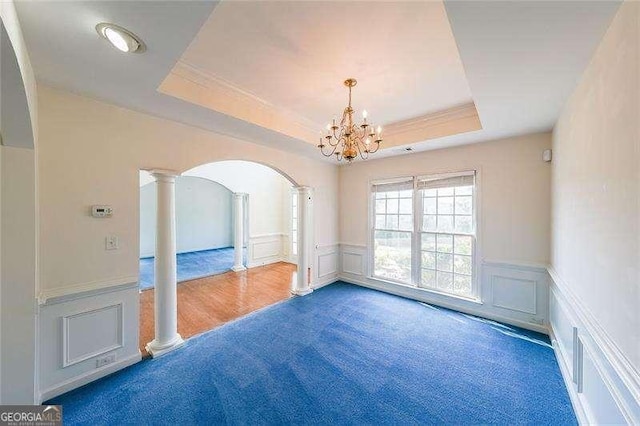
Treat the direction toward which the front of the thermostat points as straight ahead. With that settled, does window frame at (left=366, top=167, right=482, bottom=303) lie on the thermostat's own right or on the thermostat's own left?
on the thermostat's own left

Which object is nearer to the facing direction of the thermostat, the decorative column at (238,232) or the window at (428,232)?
the window

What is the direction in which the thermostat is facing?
toward the camera

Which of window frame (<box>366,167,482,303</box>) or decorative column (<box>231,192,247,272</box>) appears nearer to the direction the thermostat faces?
the window frame

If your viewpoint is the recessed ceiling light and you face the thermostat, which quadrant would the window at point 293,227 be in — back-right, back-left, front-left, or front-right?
front-right

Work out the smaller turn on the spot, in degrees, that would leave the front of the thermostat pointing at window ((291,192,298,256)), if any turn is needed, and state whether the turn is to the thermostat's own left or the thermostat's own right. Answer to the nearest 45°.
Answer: approximately 135° to the thermostat's own left

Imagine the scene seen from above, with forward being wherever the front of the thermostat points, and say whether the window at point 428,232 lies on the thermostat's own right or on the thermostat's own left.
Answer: on the thermostat's own left

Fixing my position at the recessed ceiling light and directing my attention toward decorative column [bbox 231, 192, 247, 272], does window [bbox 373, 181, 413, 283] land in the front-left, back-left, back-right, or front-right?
front-right

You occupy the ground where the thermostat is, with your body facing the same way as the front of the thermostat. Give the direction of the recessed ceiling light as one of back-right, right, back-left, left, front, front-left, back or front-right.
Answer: front

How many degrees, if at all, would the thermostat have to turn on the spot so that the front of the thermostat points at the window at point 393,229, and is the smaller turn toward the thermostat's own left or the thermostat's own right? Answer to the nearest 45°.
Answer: approximately 90° to the thermostat's own left

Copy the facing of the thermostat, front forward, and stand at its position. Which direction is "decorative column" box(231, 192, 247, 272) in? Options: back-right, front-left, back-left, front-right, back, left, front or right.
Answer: back-left
